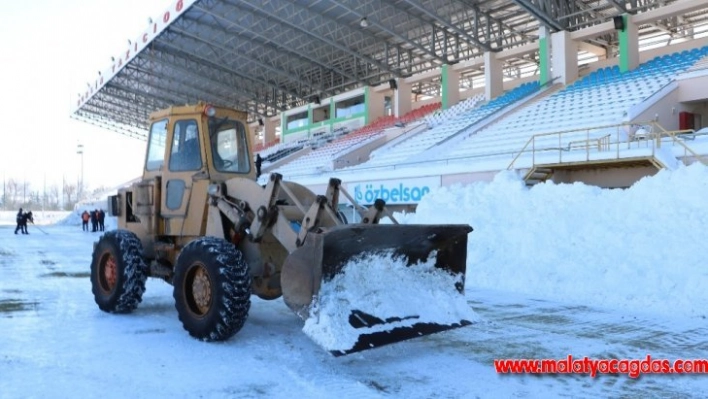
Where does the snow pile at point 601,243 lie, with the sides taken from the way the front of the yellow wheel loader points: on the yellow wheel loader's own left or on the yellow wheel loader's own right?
on the yellow wheel loader's own left

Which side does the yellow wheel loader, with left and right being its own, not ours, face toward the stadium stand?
left

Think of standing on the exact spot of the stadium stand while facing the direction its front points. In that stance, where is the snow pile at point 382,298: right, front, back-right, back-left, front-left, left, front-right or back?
front-left

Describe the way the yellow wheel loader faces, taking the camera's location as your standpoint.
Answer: facing the viewer and to the right of the viewer

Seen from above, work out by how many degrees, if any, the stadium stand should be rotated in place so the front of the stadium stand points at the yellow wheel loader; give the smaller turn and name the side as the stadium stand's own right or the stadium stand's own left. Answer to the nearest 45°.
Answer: approximately 45° to the stadium stand's own left

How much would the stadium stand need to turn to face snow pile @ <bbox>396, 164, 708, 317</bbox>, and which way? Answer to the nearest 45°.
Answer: approximately 45° to its left

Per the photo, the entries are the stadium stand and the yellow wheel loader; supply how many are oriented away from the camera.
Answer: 0

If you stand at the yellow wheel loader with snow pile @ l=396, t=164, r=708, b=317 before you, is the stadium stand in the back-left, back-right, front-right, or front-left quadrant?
front-left
